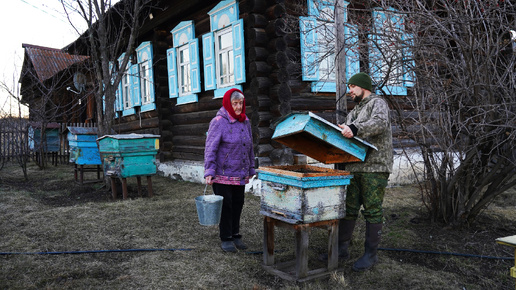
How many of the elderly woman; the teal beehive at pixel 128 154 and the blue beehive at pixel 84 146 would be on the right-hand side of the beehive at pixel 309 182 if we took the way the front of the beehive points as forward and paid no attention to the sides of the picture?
3

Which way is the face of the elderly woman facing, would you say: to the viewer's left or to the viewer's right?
to the viewer's right

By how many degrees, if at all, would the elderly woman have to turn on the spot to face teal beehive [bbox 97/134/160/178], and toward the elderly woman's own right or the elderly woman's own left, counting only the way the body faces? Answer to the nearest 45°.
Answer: approximately 180°

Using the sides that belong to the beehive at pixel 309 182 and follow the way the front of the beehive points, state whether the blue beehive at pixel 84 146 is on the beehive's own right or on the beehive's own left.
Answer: on the beehive's own right

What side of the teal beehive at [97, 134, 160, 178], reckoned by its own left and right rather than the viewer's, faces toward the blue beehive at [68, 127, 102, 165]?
right

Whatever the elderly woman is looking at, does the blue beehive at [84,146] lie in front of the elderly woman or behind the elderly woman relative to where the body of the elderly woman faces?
behind

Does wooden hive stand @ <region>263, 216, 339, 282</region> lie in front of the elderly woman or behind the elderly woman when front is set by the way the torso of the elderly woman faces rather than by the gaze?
in front

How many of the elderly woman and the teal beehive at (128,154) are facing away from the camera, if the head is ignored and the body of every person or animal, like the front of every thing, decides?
0

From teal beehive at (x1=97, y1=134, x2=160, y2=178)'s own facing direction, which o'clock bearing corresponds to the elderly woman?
The elderly woman is roughly at 10 o'clock from the teal beehive.

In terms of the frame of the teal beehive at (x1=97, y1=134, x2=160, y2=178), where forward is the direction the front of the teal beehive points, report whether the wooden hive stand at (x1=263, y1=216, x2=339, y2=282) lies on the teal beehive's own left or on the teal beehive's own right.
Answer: on the teal beehive's own left

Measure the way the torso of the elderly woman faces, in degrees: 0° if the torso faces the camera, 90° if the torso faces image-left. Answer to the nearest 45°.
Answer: approximately 315°

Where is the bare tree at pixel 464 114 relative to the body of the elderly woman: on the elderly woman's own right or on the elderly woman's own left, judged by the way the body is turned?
on the elderly woman's own left

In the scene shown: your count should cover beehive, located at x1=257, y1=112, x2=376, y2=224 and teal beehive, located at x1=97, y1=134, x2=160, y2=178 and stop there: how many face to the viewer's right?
0
